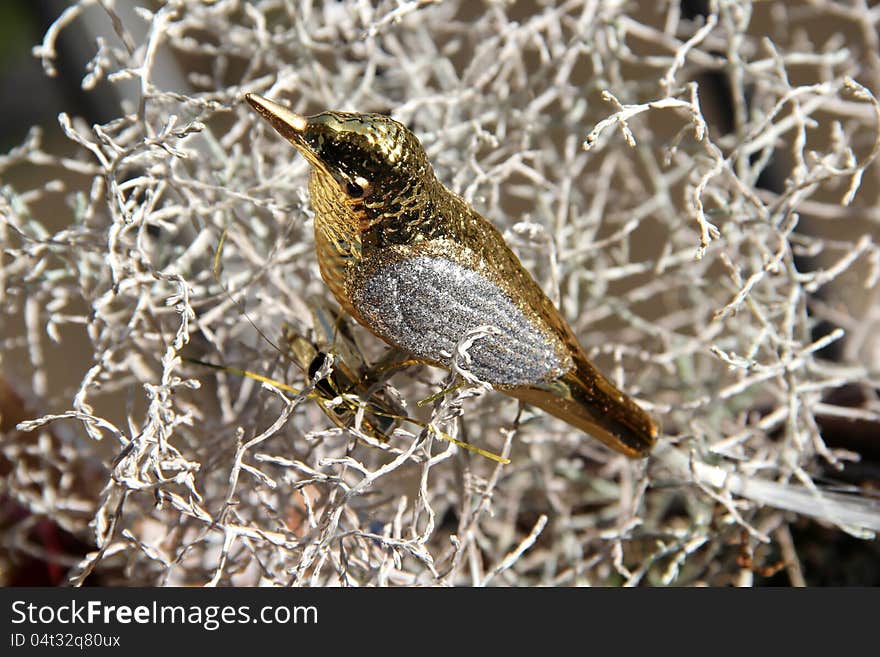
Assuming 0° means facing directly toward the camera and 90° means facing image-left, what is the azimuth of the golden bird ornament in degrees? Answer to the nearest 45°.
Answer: approximately 90°
